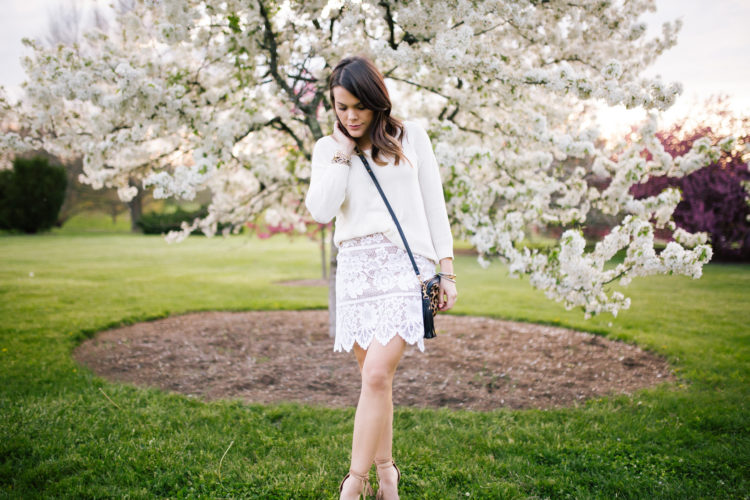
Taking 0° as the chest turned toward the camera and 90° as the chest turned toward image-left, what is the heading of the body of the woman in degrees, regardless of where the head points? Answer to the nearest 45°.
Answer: approximately 0°

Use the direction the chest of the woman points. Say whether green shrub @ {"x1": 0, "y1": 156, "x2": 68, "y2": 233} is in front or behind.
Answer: behind

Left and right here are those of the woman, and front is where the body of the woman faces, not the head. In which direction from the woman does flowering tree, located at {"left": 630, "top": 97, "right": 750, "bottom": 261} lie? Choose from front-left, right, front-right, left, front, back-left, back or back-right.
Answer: back-left

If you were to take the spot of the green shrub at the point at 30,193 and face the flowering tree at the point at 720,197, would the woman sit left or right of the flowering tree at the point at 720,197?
right

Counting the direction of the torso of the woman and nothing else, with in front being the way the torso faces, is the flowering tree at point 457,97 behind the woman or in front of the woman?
behind
